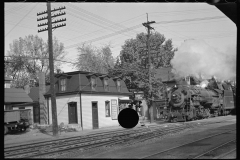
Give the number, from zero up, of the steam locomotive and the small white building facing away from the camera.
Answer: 0

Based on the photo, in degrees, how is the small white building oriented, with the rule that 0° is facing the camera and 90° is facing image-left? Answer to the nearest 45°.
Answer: approximately 315°

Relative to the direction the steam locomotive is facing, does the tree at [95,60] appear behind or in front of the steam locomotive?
in front
